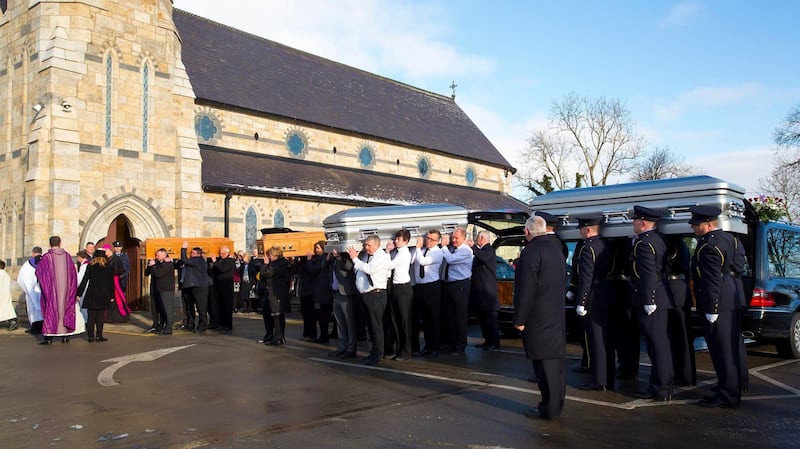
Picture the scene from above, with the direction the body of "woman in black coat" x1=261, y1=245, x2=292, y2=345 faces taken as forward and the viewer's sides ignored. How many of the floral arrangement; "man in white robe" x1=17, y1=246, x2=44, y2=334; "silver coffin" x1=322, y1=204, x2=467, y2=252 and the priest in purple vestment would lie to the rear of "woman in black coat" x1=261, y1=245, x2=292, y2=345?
2

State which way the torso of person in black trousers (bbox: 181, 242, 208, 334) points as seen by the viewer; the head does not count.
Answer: to the viewer's left

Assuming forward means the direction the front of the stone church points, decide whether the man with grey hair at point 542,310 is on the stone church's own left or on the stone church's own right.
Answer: on the stone church's own left

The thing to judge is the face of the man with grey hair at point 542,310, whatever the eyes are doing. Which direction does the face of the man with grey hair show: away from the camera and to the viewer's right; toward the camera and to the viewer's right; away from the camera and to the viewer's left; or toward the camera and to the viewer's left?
away from the camera and to the viewer's left

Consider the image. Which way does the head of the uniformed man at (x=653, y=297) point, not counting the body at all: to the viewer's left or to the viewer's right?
to the viewer's left

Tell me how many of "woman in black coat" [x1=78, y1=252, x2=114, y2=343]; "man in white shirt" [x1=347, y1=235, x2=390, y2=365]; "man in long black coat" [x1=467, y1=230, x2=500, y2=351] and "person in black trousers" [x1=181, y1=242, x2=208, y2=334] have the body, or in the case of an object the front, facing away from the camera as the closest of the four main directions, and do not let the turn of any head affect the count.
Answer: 1

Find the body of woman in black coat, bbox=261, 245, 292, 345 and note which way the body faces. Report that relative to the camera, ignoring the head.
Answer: to the viewer's left

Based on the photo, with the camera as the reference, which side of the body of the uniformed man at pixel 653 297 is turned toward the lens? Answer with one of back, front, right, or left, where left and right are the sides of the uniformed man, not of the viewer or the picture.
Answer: left

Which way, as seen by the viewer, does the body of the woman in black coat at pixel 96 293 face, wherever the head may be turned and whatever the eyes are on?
away from the camera

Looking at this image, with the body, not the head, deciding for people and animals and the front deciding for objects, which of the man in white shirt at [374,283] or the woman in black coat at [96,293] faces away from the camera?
the woman in black coat
